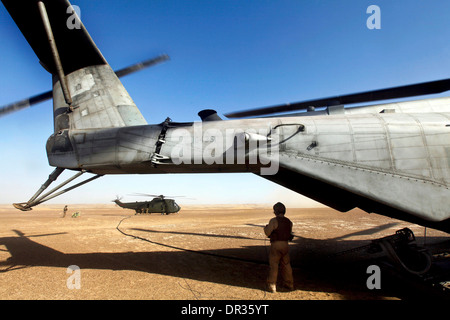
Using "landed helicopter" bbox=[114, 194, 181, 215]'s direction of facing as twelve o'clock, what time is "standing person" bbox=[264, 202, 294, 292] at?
The standing person is roughly at 3 o'clock from the landed helicopter.

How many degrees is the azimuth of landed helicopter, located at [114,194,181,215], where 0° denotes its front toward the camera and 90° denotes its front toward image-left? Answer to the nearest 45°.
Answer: approximately 270°
